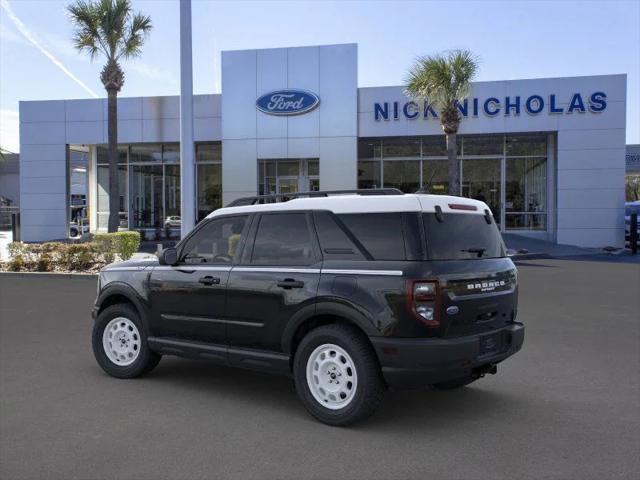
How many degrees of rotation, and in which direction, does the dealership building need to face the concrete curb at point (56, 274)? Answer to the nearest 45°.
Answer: approximately 45° to its right

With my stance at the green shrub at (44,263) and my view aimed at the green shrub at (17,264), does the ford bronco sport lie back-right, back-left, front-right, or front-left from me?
back-left

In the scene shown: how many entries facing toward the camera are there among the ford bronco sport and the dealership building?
1

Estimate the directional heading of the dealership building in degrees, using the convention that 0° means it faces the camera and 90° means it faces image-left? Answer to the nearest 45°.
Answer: approximately 0°

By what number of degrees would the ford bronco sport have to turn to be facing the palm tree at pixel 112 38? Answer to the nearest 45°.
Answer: approximately 45° to its right

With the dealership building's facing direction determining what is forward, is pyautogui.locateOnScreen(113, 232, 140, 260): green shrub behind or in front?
in front

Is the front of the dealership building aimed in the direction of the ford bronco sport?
yes

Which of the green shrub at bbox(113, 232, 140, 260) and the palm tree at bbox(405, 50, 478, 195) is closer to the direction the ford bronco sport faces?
the green shrub

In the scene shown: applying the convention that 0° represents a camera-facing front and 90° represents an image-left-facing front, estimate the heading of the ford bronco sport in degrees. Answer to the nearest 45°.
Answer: approximately 135°

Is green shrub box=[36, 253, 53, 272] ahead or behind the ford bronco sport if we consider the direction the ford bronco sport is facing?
ahead

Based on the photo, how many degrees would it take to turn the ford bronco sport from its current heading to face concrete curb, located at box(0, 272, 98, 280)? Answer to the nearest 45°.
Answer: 0° — it already faces it

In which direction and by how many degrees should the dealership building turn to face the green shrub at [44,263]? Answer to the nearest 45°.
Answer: approximately 45° to its right

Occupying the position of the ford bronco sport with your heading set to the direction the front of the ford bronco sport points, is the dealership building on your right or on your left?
on your right
